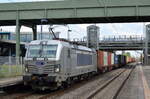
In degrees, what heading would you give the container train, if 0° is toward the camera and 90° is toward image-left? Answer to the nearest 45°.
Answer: approximately 45°

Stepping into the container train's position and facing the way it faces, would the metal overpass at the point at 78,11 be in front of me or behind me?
in front

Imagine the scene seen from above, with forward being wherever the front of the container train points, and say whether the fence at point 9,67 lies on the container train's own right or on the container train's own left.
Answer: on the container train's own right
